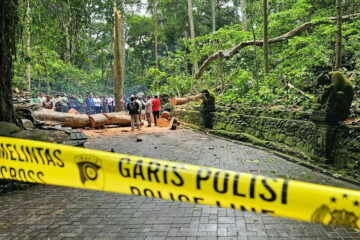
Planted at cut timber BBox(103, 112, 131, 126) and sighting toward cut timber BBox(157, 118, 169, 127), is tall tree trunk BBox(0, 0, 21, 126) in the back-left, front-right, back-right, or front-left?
back-right

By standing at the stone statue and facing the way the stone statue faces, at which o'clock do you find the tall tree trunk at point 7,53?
The tall tree trunk is roughly at 11 o'clock from the stone statue.

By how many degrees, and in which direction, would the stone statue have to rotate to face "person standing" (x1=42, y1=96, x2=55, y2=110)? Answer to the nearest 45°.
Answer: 0° — it already faces them

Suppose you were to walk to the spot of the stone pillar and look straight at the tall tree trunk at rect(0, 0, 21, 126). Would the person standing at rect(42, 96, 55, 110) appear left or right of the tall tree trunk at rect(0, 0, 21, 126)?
right

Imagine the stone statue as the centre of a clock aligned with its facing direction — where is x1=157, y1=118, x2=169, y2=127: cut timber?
The cut timber is roughly at 1 o'clock from the stone statue.

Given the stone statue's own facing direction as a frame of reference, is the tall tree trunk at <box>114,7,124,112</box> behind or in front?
in front

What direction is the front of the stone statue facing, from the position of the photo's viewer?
facing to the left of the viewer

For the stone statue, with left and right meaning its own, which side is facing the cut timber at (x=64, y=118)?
front

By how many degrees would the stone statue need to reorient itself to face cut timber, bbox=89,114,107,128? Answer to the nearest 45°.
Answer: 0° — it already faces it
